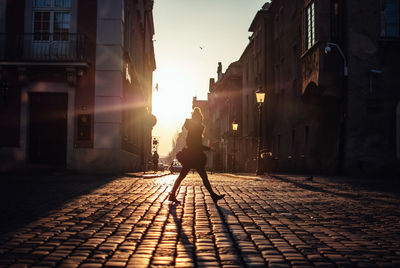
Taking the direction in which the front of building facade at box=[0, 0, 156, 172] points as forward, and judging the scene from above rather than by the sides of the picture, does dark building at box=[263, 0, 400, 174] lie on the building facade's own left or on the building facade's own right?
on the building facade's own left

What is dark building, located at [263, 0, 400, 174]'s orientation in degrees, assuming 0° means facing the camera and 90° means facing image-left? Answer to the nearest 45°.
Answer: approximately 45°

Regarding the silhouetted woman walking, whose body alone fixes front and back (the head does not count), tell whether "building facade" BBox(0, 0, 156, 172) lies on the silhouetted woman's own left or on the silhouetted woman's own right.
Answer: on the silhouetted woman's own left
